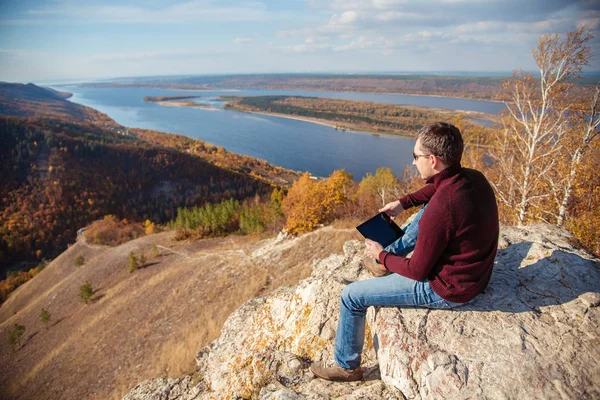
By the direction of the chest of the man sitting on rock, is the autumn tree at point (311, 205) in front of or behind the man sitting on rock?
in front

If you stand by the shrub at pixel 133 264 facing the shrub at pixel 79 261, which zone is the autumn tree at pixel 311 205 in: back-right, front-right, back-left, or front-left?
back-right

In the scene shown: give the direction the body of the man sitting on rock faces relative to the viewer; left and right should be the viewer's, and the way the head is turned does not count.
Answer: facing away from the viewer and to the left of the viewer

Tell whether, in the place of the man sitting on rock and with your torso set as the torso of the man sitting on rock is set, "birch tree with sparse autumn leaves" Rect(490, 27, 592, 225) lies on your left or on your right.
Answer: on your right

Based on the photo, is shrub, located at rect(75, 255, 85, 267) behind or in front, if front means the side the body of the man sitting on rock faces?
in front

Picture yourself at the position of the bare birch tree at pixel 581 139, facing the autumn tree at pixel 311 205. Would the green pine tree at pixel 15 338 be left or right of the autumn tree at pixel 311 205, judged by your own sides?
left

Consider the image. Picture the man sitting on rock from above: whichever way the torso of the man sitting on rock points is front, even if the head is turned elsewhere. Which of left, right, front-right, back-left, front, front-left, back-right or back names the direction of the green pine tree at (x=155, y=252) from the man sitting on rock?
front

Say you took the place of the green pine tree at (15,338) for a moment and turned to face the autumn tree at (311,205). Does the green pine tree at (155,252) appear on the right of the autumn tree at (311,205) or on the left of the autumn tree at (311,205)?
left

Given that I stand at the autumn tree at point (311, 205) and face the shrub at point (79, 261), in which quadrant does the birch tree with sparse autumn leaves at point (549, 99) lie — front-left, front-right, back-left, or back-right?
back-left

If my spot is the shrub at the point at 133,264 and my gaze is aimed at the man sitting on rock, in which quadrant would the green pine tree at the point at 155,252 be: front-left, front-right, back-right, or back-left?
back-left
